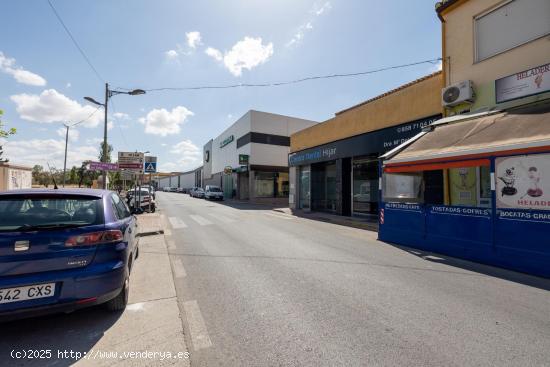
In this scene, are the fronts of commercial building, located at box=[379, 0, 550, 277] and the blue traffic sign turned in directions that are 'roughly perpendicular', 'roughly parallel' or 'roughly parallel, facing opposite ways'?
roughly perpendicular

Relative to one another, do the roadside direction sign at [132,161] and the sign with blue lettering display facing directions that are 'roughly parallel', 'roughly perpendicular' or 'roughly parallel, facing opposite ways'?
roughly perpendicular

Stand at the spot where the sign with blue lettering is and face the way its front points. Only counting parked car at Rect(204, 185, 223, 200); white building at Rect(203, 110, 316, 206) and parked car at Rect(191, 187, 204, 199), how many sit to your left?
0

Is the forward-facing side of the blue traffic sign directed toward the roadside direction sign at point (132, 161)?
no

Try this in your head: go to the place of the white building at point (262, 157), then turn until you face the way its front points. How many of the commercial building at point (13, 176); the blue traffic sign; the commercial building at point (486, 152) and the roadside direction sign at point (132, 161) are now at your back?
0

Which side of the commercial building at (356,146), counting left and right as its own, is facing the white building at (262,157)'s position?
right

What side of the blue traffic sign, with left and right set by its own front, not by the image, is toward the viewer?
front

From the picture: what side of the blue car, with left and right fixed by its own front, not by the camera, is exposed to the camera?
back

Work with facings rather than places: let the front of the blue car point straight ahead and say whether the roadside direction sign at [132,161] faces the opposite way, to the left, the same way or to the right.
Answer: the opposite way

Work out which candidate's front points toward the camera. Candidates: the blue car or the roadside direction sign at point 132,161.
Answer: the roadside direction sign

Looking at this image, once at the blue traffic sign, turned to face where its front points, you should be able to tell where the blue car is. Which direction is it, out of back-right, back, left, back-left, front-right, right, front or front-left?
front

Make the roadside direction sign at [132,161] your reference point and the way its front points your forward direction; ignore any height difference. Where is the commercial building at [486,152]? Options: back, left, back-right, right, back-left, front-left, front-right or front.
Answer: front-left

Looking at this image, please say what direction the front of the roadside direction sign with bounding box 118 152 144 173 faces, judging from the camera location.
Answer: facing the viewer

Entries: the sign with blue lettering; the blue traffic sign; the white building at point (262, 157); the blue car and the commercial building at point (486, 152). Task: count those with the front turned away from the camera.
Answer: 1

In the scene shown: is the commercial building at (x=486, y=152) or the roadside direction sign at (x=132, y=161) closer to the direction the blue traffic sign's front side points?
the commercial building

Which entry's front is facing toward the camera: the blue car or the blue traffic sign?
the blue traffic sign

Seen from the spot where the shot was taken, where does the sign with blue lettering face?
facing the viewer and to the left of the viewer

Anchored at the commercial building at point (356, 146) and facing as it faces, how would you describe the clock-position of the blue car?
The blue car is roughly at 11 o'clock from the commercial building.

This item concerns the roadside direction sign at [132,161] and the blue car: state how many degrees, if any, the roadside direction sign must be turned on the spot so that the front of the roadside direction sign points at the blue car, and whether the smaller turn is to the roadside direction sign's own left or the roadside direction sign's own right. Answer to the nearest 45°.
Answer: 0° — it already faces it

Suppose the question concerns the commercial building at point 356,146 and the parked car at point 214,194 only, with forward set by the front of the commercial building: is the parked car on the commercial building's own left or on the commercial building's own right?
on the commercial building's own right

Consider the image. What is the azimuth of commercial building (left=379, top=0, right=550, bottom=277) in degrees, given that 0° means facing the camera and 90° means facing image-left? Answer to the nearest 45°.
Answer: approximately 45°
